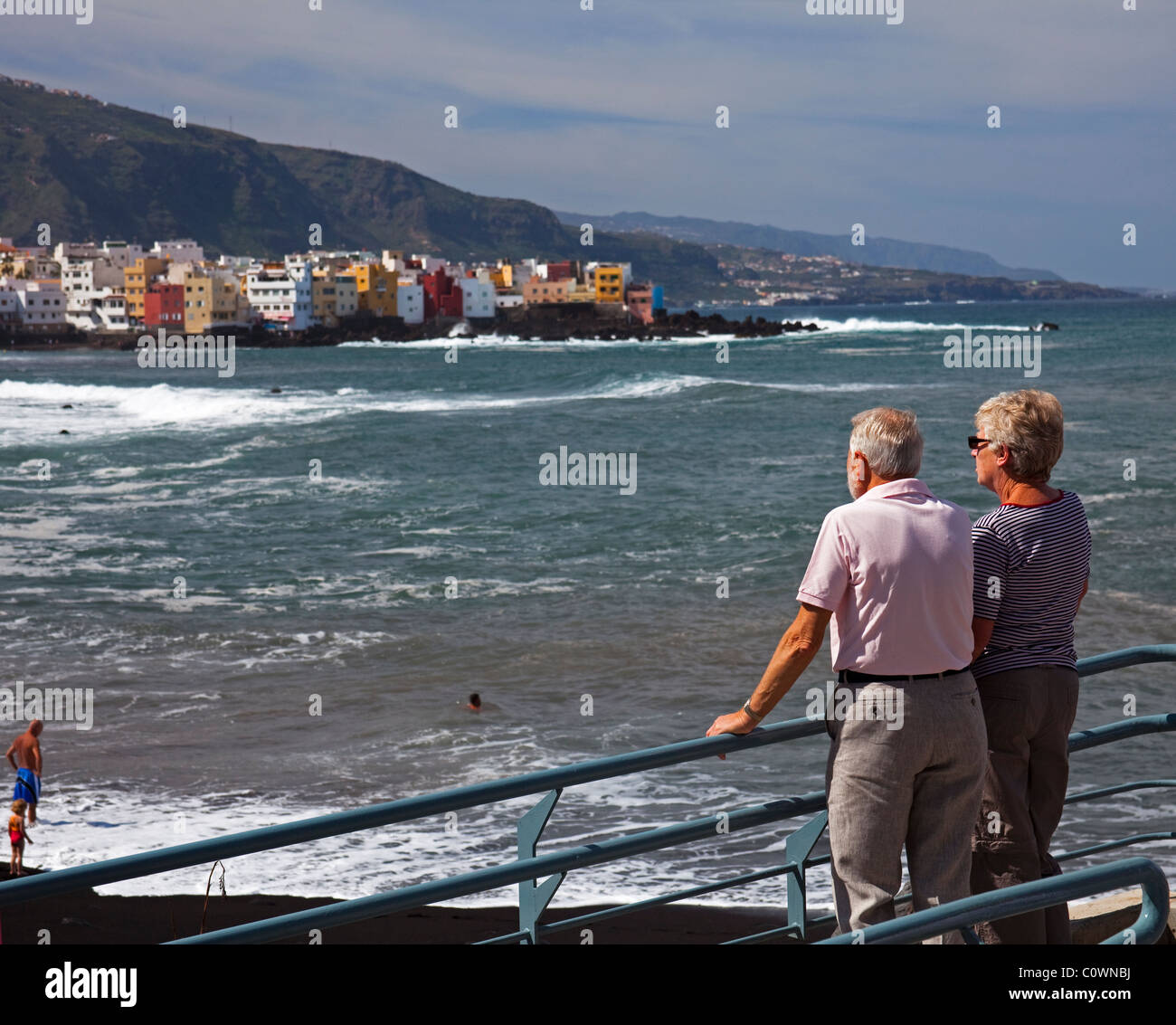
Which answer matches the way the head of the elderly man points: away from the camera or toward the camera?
away from the camera

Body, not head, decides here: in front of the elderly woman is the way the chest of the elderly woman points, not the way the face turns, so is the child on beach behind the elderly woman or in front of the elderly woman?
in front

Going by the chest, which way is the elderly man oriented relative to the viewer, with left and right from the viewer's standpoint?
facing away from the viewer and to the left of the viewer

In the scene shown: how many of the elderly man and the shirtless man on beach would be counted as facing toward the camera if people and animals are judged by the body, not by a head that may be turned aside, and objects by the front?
0

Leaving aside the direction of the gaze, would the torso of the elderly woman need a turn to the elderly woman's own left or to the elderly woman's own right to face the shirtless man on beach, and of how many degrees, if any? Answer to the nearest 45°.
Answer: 0° — they already face them

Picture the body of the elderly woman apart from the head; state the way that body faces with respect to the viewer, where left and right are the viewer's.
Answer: facing away from the viewer and to the left of the viewer

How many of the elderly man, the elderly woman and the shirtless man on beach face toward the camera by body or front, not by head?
0

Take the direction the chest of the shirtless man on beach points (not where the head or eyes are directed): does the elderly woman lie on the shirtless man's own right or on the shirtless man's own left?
on the shirtless man's own right

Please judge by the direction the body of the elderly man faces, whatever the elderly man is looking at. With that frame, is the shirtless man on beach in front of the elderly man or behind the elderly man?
in front

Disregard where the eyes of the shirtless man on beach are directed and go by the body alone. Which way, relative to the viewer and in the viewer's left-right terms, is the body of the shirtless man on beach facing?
facing away from the viewer and to the right of the viewer
